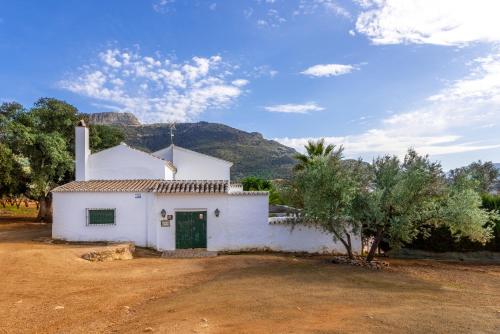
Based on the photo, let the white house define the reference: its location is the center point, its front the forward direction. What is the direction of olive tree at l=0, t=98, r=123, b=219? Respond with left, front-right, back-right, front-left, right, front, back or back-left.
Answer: back-right

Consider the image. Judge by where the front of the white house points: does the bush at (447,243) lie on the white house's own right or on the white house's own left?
on the white house's own left

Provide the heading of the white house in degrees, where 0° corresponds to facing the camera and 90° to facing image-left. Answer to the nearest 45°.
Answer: approximately 0°

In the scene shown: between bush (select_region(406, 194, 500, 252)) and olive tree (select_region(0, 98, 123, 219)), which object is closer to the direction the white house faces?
the bush
